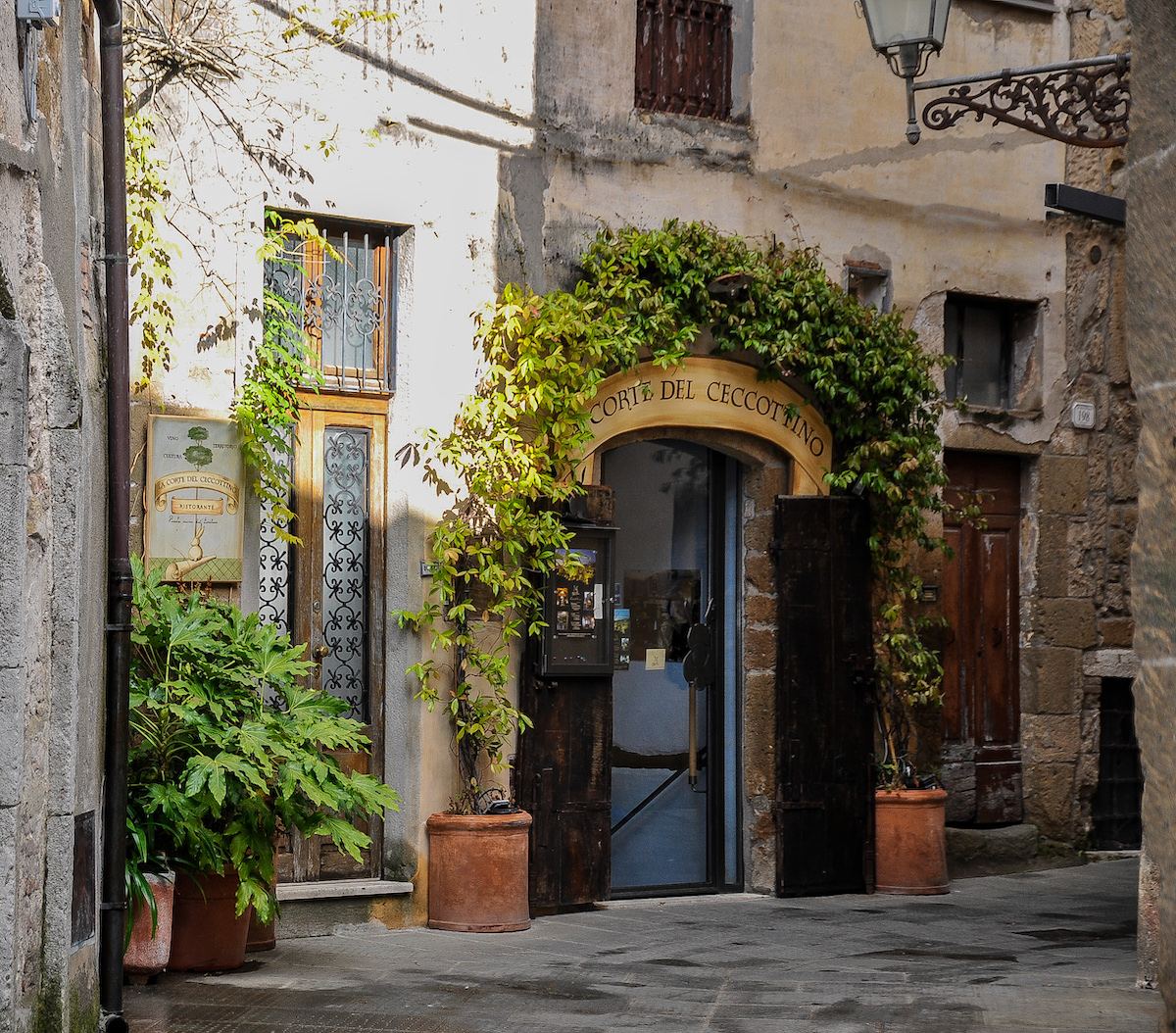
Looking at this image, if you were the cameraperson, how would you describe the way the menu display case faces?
facing the viewer

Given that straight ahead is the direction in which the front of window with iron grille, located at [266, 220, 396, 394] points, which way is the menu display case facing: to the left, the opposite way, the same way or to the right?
the same way

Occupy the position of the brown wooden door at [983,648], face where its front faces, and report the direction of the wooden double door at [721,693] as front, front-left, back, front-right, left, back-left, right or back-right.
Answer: front-right

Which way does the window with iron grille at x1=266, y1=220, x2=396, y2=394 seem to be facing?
toward the camera

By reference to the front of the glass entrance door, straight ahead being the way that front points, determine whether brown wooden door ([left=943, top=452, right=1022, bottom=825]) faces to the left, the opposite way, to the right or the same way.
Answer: the same way

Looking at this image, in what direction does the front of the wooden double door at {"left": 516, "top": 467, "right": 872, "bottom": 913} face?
toward the camera

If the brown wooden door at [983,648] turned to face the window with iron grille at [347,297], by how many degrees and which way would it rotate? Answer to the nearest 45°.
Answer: approximately 45° to its right

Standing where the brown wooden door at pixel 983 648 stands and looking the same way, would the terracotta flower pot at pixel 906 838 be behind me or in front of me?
in front

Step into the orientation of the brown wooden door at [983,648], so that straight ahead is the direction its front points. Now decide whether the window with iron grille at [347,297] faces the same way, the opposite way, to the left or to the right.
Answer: the same way
